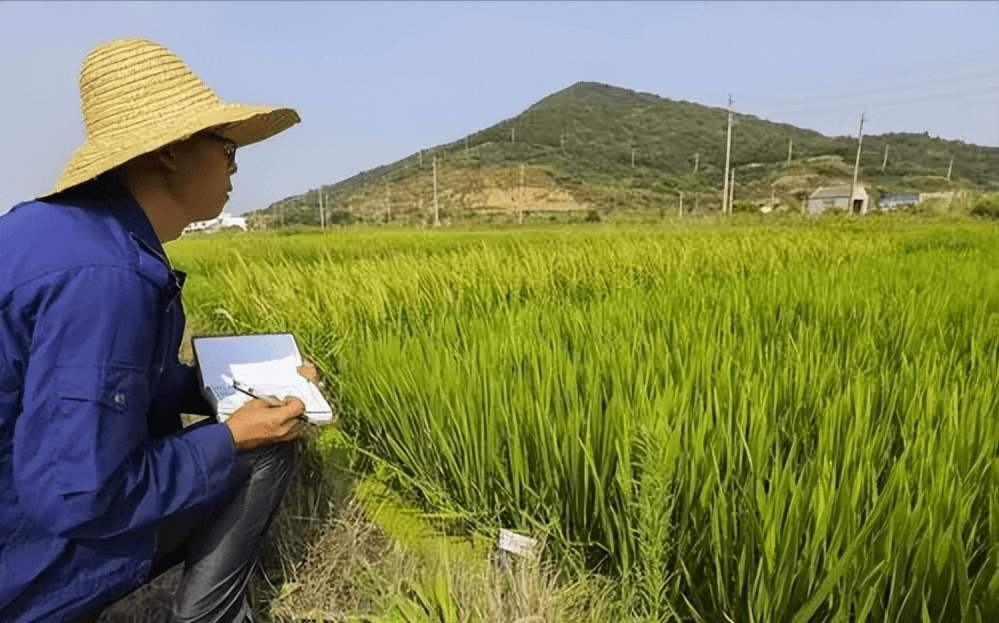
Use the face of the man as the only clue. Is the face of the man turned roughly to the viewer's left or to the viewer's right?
to the viewer's right

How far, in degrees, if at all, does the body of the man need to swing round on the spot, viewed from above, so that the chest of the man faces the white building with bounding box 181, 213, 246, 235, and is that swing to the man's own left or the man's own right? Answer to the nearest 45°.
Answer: approximately 90° to the man's own left

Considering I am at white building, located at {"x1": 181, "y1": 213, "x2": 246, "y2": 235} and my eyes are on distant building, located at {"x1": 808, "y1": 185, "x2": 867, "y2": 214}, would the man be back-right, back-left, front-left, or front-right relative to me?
back-right

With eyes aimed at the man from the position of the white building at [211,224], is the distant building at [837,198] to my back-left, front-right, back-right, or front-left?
back-left

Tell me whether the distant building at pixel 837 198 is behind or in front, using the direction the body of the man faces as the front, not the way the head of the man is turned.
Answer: in front

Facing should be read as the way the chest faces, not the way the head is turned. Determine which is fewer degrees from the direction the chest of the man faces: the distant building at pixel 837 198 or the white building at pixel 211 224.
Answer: the distant building

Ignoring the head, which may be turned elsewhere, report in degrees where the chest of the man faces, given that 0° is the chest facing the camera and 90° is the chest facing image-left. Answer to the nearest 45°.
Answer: approximately 270°
